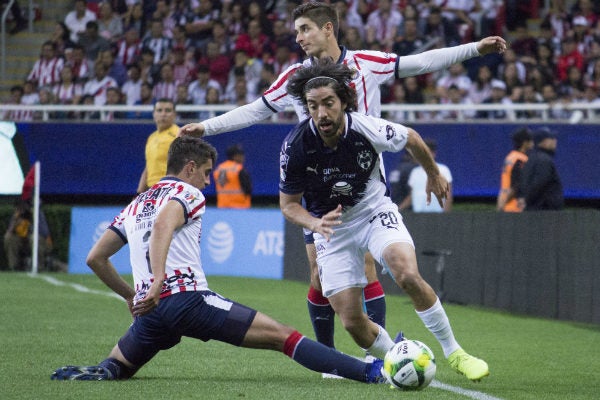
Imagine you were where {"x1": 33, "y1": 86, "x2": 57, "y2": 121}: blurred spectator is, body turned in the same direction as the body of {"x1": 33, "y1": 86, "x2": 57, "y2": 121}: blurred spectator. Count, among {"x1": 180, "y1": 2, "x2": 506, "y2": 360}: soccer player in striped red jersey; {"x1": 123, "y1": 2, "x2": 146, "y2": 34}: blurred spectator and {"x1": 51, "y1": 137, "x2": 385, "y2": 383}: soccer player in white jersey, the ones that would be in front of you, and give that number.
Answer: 2

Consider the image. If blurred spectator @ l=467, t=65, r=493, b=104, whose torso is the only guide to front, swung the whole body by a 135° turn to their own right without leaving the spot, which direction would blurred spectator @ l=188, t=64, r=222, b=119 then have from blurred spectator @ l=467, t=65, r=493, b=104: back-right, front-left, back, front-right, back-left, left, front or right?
front-left

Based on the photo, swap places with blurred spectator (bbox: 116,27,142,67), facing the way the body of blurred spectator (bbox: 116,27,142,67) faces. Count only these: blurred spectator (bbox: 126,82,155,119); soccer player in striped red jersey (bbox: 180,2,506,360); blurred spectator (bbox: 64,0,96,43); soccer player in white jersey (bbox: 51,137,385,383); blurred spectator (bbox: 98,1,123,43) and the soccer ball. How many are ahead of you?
4

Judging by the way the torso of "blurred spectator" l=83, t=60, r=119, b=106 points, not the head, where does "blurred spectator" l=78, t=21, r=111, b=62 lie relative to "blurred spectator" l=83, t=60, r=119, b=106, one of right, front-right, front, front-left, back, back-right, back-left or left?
back

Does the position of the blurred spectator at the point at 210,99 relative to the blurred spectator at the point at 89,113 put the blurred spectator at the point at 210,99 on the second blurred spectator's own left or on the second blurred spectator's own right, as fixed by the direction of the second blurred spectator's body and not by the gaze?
on the second blurred spectator's own left

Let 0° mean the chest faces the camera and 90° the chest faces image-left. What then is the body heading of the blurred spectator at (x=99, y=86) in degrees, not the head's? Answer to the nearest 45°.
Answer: approximately 0°

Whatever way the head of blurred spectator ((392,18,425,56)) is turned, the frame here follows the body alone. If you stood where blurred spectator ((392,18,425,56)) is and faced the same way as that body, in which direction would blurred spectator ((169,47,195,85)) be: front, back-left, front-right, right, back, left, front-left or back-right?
right

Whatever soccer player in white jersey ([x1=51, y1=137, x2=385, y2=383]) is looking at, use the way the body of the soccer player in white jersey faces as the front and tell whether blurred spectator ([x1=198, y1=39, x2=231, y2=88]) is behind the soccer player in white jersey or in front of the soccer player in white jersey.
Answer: in front

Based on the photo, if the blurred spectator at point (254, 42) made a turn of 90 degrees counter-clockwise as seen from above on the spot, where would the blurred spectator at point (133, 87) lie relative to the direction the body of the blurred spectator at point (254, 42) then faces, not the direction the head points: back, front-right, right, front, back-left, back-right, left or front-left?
back

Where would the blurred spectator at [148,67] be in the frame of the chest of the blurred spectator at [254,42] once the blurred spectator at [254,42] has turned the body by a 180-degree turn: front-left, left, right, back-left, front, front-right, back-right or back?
left

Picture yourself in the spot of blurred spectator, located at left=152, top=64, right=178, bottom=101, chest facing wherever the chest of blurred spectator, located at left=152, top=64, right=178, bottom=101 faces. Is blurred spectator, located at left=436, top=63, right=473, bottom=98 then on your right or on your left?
on your left

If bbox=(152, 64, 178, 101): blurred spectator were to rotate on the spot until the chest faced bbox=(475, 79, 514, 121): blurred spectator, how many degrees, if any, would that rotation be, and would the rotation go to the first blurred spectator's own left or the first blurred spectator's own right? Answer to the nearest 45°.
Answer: approximately 90° to the first blurred spectator's own left

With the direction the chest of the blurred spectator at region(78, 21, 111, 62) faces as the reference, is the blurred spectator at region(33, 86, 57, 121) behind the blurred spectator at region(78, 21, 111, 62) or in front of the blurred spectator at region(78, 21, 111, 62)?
in front

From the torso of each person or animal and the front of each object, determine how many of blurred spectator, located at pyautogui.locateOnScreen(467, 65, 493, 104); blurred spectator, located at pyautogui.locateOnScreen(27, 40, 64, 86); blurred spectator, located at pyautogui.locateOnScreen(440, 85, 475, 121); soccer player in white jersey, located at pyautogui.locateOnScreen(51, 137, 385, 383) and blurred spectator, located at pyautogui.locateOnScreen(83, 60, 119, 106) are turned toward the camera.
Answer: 4
